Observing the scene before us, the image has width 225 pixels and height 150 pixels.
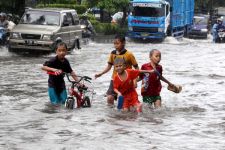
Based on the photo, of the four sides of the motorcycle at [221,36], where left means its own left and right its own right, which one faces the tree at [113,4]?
right

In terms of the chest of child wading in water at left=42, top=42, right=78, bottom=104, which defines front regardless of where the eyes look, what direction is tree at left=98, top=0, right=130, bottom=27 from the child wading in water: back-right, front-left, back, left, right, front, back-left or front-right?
back

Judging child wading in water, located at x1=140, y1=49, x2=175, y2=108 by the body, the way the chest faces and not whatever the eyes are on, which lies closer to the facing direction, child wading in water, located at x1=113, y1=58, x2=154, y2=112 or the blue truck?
the child wading in water

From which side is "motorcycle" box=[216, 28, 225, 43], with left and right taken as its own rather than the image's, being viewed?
front

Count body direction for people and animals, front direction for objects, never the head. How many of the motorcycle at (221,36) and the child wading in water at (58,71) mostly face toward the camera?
2

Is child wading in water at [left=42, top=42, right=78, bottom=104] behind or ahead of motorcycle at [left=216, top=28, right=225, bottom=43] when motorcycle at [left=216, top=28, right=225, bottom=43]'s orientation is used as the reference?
ahead

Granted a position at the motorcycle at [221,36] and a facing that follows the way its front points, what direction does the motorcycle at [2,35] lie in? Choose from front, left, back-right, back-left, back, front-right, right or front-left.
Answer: front-right

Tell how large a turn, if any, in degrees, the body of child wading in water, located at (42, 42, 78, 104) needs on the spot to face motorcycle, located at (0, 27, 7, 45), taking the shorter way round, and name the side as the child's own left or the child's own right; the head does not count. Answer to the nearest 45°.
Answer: approximately 180°

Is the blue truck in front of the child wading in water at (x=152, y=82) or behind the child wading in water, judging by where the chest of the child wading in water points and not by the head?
behind

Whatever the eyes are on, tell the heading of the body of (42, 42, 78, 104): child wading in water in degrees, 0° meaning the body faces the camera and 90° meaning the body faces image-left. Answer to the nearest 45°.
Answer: approximately 0°

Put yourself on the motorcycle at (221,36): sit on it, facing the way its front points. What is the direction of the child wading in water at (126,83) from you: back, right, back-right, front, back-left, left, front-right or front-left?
front
